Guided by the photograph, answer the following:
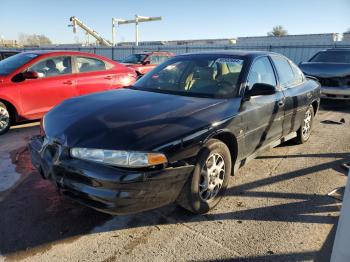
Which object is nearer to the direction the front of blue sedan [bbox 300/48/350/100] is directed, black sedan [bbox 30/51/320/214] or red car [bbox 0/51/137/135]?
the black sedan

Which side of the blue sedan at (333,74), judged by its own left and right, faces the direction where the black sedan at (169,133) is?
front

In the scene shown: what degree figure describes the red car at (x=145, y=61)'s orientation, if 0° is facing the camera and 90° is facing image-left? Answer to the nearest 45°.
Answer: approximately 45°

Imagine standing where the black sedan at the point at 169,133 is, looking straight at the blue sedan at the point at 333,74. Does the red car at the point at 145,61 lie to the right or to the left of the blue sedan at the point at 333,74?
left

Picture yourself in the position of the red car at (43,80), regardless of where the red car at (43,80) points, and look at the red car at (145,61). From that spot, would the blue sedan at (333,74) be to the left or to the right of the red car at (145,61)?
right

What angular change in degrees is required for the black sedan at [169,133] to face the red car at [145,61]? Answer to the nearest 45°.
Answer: approximately 135° to its right

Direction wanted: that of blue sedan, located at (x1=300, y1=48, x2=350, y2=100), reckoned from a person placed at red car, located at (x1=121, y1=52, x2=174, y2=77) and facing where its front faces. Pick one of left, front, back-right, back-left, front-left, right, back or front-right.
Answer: left

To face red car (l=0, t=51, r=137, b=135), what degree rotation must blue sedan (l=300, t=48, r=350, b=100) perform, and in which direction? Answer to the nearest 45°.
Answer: approximately 45° to its right

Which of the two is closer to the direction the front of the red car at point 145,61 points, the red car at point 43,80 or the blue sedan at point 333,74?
the red car

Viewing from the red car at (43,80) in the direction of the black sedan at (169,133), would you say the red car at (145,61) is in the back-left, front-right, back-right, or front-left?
back-left
